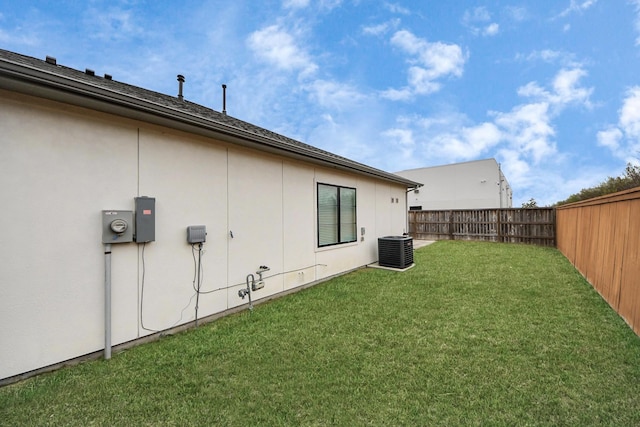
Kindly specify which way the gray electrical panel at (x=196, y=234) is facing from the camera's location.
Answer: facing the viewer and to the right of the viewer

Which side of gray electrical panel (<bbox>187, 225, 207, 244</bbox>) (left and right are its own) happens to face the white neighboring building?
left

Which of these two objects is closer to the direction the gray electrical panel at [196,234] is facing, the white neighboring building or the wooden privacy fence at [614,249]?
the wooden privacy fence

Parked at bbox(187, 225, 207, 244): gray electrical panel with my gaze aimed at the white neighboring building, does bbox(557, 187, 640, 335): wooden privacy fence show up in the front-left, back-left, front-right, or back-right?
front-right

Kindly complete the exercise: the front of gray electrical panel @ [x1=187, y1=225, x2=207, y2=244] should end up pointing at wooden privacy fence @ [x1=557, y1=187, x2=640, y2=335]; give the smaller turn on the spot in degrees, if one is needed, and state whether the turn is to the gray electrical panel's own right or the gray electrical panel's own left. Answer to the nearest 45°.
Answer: approximately 45° to the gray electrical panel's own left

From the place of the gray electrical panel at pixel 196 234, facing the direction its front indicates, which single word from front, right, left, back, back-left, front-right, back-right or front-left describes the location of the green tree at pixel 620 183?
front-left
